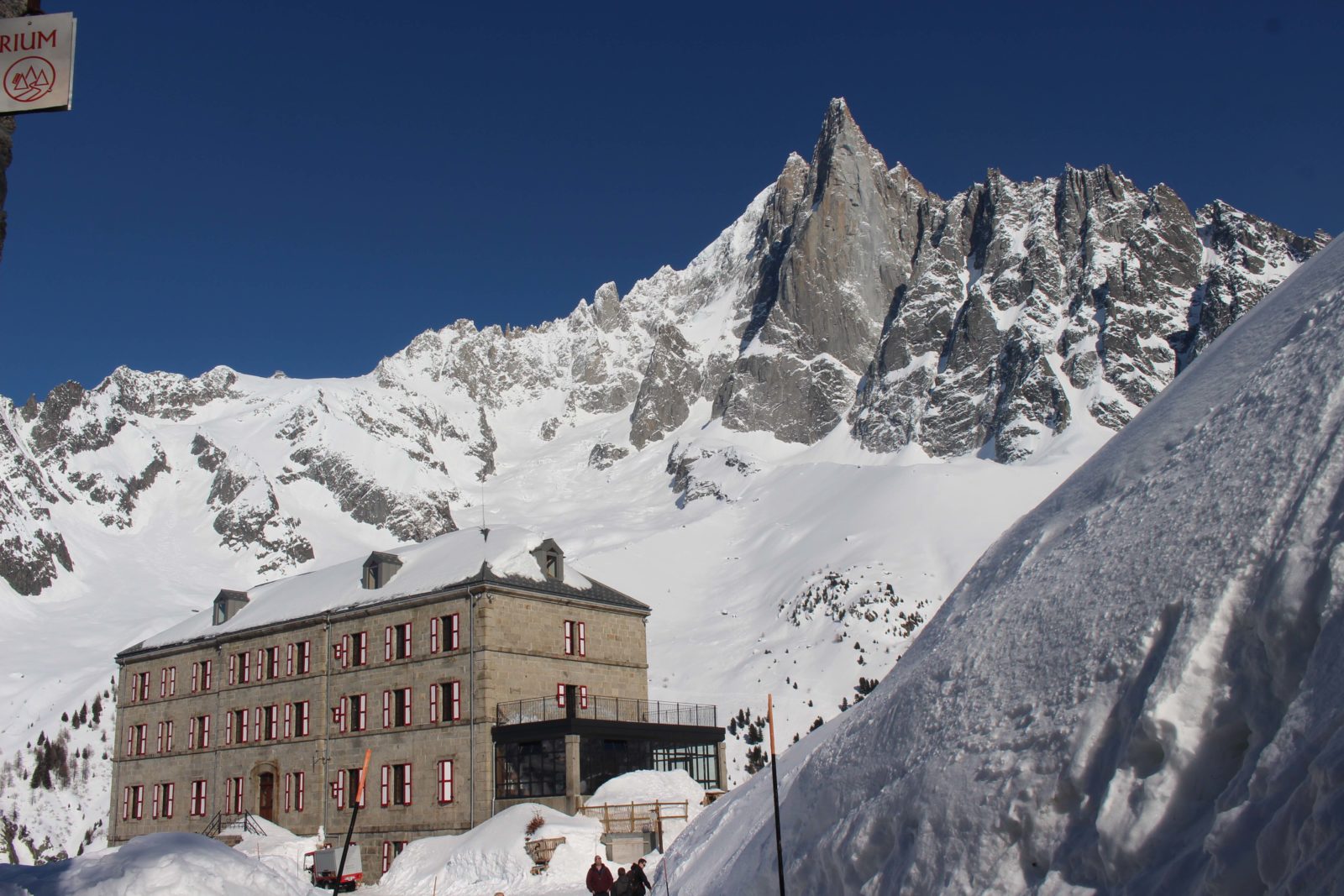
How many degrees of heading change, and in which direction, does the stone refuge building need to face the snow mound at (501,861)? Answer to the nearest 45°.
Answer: approximately 45° to its left

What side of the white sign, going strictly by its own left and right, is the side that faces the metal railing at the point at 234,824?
back

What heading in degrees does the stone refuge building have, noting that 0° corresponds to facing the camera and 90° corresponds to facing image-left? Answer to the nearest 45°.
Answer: approximately 45°

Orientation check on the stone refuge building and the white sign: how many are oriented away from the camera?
0

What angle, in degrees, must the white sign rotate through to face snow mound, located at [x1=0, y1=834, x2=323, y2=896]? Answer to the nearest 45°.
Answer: approximately 180°

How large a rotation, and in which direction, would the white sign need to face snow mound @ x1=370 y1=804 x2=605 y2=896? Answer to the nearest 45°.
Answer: approximately 135° to its left

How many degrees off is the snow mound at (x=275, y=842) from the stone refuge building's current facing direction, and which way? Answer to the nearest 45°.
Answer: approximately 45° to its right

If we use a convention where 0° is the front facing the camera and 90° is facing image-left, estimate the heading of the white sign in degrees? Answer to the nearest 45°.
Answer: approximately 0°

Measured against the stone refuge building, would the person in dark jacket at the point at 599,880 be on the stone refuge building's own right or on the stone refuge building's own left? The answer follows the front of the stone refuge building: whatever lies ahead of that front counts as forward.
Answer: on the stone refuge building's own left
